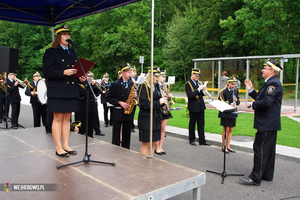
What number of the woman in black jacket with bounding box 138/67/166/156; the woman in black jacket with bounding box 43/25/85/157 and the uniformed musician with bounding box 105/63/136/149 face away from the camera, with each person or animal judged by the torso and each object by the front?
0

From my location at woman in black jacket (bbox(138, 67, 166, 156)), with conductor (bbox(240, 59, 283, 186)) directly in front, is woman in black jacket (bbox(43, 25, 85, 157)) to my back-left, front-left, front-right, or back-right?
back-right

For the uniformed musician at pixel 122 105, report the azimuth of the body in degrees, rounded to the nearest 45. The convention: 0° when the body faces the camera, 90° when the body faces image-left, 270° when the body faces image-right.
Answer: approximately 315°

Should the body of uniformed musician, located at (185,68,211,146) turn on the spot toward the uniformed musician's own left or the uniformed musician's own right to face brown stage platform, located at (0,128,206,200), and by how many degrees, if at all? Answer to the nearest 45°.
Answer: approximately 45° to the uniformed musician's own right

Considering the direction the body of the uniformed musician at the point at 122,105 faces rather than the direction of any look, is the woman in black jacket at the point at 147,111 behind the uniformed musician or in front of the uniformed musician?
in front
